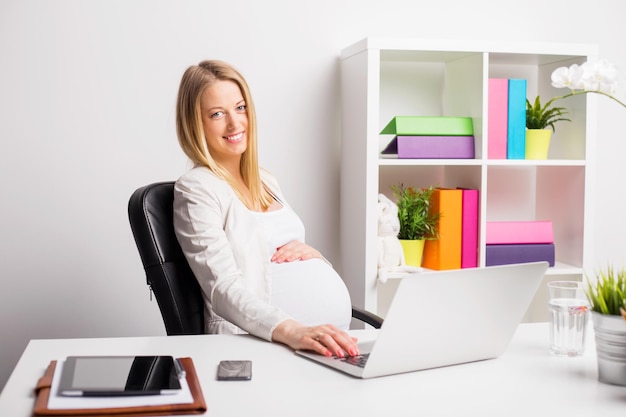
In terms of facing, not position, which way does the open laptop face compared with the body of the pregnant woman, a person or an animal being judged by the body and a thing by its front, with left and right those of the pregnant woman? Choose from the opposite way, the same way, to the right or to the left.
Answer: the opposite way

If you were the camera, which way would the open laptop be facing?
facing away from the viewer and to the left of the viewer

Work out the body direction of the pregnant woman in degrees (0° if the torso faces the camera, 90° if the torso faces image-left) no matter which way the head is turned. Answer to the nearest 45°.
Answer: approximately 315°

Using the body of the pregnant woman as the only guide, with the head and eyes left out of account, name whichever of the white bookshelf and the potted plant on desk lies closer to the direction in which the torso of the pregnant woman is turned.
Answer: the potted plant on desk

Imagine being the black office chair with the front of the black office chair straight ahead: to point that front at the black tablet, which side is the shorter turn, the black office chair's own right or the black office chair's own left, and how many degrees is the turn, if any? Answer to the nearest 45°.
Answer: approximately 45° to the black office chair's own right

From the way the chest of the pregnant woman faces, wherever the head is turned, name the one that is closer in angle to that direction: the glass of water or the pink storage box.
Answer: the glass of water

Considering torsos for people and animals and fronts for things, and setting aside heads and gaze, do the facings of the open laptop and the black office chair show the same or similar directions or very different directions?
very different directions
